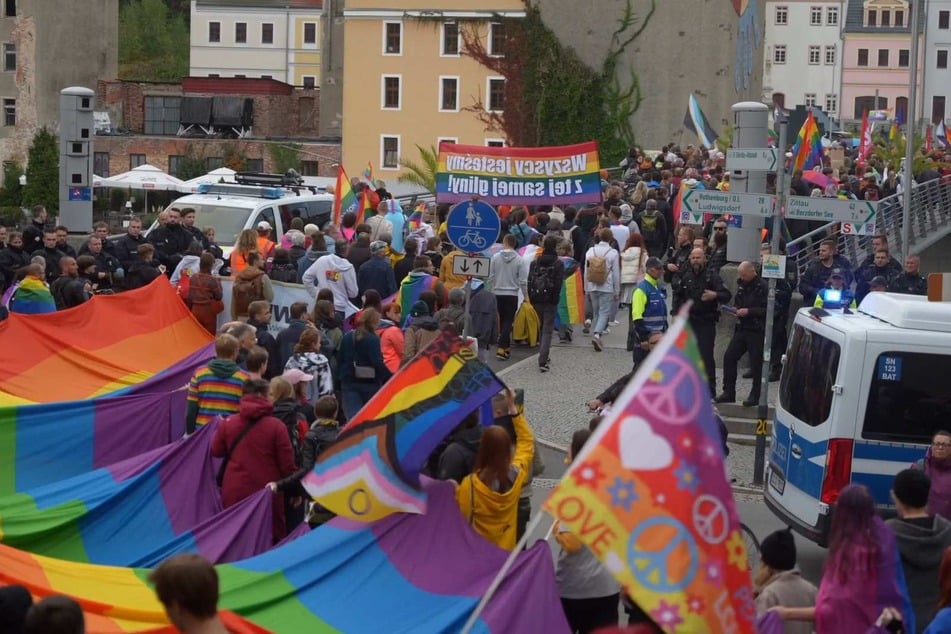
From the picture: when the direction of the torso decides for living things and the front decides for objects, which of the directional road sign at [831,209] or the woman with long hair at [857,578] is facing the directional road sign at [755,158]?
the woman with long hair

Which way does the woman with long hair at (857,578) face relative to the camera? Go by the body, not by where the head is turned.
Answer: away from the camera

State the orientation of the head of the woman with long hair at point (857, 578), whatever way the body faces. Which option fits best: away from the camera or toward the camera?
away from the camera

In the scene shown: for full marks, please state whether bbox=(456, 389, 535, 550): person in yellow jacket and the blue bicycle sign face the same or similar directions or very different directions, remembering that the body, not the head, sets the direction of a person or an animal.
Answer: very different directions

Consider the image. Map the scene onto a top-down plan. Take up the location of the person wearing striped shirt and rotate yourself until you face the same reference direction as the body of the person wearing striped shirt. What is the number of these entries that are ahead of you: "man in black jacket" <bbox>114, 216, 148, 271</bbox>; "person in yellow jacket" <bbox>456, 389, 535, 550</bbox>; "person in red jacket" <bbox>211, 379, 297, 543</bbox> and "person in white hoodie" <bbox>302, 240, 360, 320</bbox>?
2

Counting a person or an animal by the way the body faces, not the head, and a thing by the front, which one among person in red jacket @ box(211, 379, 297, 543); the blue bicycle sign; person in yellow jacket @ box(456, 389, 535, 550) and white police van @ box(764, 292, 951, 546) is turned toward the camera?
the blue bicycle sign

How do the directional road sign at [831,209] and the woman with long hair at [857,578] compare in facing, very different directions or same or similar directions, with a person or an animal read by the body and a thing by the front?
very different directions

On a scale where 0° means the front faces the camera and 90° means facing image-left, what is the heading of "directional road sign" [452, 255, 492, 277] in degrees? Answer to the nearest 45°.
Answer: approximately 0°

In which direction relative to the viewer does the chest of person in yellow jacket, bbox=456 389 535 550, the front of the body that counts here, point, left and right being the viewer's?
facing away from the viewer

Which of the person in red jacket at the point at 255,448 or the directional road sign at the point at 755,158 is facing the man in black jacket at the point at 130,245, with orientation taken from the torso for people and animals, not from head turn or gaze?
the person in red jacket

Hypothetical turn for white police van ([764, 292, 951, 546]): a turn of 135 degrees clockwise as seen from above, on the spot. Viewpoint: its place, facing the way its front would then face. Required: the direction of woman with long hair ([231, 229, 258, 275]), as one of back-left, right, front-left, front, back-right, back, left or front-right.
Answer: back-right

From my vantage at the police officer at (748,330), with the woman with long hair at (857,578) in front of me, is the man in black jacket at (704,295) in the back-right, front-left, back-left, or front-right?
back-right
